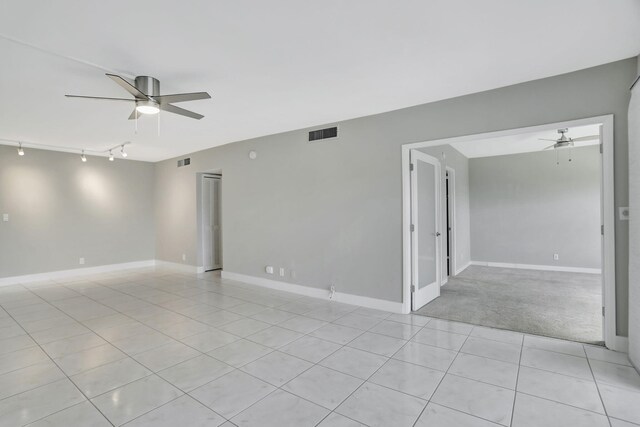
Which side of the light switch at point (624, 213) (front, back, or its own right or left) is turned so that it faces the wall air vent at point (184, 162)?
right

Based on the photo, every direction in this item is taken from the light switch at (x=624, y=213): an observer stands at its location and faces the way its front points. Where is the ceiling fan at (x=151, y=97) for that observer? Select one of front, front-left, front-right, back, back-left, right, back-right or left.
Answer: front-right

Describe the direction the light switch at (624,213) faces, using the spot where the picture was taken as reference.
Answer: facing the viewer

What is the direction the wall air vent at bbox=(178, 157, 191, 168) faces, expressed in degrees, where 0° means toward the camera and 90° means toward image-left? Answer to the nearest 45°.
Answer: approximately 45°

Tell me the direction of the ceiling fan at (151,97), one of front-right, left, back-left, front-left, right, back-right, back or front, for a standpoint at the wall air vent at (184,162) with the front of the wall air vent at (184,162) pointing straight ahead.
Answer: front-left

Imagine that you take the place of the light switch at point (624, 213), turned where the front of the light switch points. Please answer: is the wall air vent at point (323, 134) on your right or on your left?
on your right

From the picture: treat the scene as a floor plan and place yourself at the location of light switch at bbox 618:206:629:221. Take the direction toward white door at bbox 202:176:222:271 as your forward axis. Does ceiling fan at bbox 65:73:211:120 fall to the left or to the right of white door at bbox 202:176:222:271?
left

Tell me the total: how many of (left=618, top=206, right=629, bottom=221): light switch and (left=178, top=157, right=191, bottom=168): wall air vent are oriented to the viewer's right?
0

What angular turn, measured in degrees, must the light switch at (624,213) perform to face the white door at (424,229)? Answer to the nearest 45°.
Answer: approximately 90° to its right

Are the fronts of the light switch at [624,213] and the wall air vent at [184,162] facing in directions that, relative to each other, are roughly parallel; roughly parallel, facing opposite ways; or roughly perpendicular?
roughly parallel

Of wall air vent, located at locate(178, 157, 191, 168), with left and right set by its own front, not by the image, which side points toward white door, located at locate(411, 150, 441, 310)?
left

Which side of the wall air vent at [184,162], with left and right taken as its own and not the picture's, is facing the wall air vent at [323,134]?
left

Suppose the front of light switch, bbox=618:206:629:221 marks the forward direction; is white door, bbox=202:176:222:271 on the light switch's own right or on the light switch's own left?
on the light switch's own right
